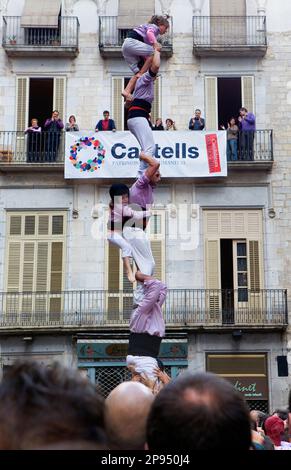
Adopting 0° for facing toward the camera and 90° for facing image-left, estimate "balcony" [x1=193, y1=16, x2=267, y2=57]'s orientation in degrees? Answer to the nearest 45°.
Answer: approximately 0°

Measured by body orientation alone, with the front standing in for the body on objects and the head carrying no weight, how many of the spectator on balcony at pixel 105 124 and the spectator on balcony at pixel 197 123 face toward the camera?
2

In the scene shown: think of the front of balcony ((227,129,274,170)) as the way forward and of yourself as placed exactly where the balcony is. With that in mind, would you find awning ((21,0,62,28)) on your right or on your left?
on your right
